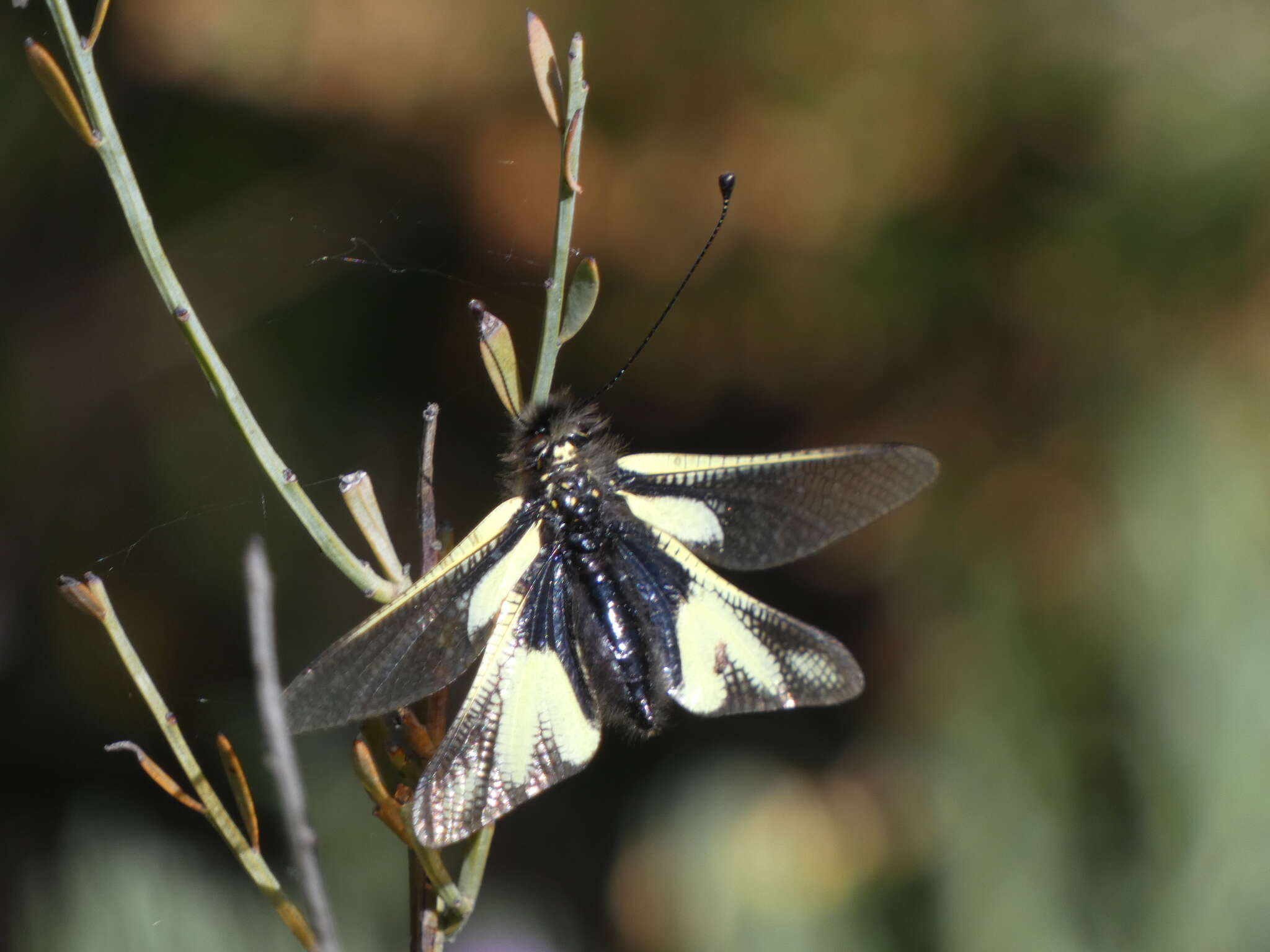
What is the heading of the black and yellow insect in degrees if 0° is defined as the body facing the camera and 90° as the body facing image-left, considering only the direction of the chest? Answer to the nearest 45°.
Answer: approximately 180°
